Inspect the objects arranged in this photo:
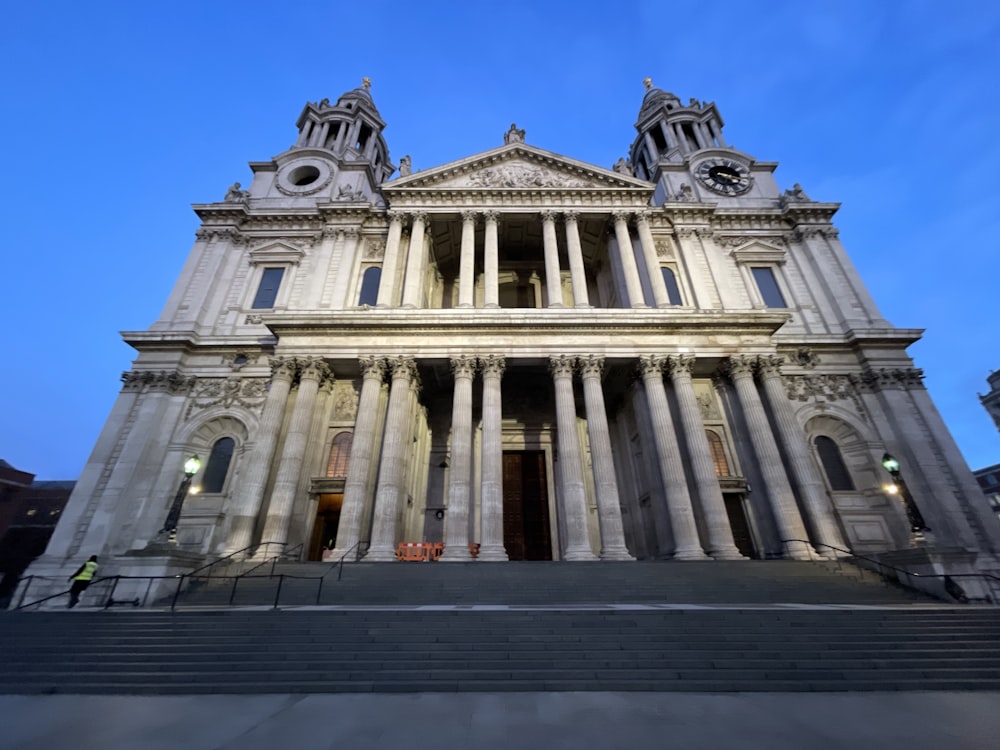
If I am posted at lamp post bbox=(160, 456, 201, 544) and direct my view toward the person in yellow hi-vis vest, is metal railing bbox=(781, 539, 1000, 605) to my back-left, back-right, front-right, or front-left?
back-left

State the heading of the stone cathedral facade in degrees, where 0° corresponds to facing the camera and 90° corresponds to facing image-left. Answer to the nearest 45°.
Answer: approximately 0°

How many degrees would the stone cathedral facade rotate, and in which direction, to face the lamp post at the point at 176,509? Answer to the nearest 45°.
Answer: approximately 90° to its right

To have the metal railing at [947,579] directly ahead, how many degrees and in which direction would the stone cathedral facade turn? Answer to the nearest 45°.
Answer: approximately 90° to its left
